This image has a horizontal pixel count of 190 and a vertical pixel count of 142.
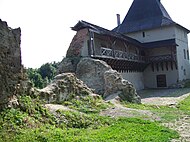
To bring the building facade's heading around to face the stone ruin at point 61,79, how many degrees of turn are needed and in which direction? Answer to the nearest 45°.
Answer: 0° — it already faces it

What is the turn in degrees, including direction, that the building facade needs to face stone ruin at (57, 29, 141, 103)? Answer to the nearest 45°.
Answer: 0° — it already faces it

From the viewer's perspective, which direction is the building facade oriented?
toward the camera

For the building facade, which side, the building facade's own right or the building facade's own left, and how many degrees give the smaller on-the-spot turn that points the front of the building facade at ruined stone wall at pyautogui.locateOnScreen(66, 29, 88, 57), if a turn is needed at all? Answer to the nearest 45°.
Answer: approximately 45° to the building facade's own right

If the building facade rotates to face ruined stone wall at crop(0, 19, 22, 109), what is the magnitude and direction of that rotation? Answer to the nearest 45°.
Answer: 0° — it already faces it
